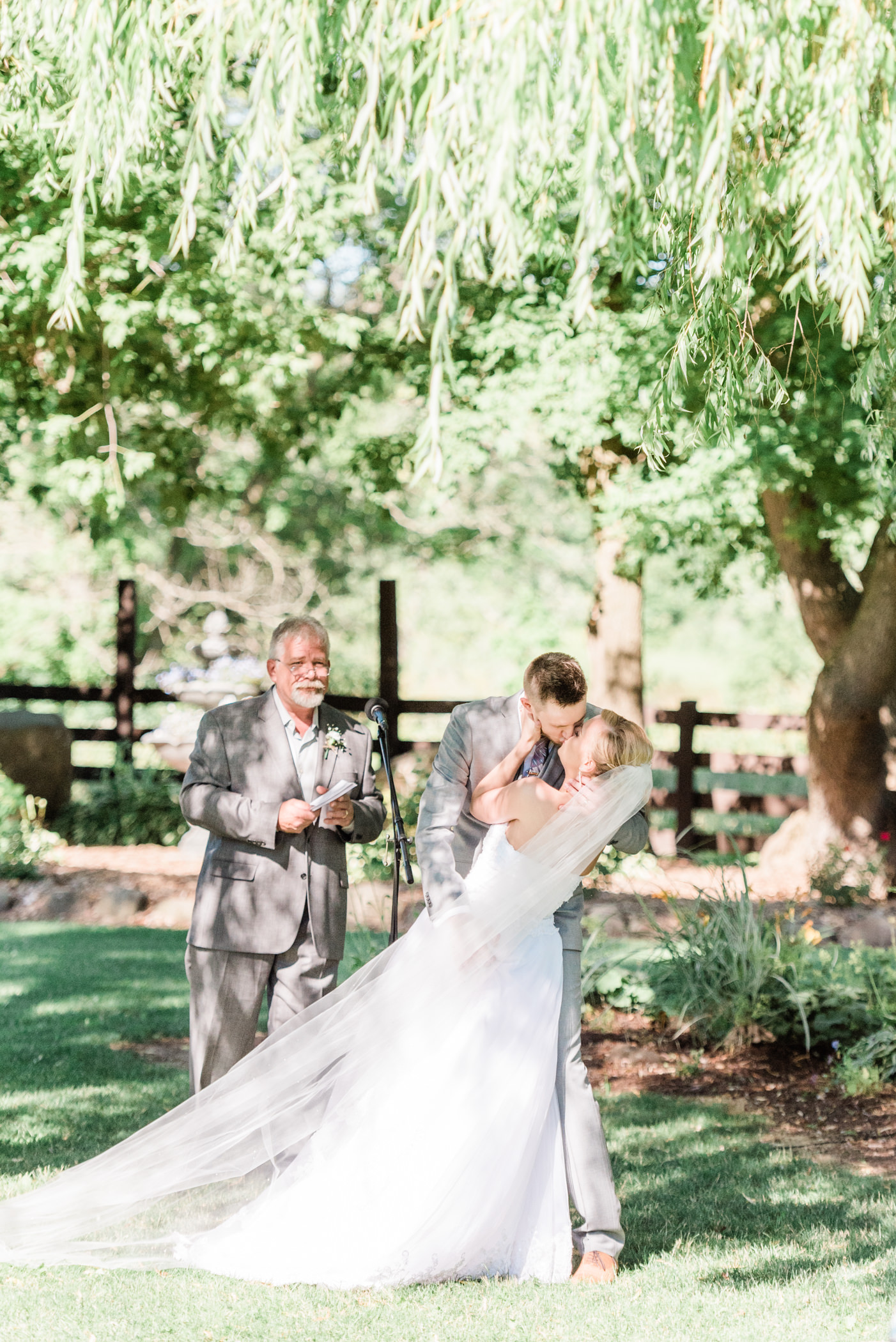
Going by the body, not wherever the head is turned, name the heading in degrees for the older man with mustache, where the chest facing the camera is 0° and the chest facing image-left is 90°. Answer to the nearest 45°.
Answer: approximately 315°

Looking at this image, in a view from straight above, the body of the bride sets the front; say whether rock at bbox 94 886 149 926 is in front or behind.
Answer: in front

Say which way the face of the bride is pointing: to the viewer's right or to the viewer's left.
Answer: to the viewer's left

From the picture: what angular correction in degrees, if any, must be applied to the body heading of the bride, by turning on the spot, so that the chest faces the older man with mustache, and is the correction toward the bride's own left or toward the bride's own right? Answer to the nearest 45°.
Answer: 0° — they already face them

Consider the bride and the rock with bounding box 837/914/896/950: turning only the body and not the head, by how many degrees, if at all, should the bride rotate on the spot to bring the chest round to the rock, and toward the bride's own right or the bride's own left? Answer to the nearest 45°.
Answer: approximately 90° to the bride's own right

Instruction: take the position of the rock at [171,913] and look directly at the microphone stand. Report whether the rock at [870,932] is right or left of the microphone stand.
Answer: left

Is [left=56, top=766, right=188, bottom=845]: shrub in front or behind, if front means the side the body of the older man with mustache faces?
behind

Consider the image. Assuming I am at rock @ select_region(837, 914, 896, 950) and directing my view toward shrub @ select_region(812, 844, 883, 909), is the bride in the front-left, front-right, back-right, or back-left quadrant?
back-left

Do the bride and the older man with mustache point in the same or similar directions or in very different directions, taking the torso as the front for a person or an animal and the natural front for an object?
very different directions
